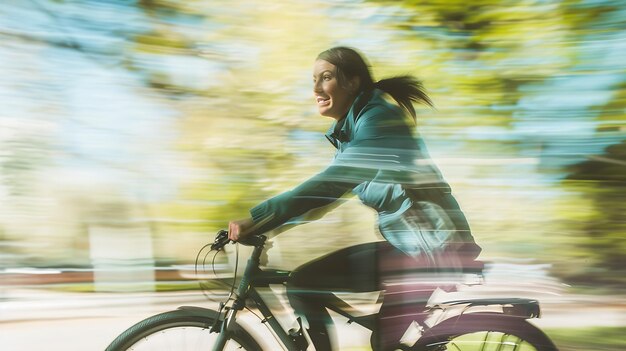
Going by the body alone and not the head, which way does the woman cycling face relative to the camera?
to the viewer's left

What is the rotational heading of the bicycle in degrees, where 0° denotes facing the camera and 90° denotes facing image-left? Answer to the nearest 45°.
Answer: approximately 90°

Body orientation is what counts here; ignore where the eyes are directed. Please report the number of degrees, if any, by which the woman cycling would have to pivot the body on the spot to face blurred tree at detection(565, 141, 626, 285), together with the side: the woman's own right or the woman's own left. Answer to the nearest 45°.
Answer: approximately 135° to the woman's own right

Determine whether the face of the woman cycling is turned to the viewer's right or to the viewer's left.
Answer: to the viewer's left
